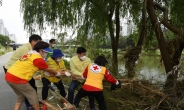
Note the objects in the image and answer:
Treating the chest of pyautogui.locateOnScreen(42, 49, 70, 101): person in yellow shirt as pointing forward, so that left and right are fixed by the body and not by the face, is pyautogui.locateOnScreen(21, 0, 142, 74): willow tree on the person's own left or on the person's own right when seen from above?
on the person's own left

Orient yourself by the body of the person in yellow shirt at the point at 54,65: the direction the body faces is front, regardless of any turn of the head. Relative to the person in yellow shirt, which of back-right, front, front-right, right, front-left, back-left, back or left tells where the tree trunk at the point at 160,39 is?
front-left

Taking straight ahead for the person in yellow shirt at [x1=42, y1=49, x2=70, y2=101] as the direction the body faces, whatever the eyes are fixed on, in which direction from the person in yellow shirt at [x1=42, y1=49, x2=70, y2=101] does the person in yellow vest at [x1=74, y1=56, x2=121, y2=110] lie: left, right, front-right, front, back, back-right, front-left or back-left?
front

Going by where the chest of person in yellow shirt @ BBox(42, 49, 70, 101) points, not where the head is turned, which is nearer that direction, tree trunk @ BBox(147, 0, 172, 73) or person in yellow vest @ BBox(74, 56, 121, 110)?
the person in yellow vest

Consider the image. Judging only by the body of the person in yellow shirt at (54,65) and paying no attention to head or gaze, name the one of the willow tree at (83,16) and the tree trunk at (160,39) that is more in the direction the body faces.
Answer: the tree trunk
